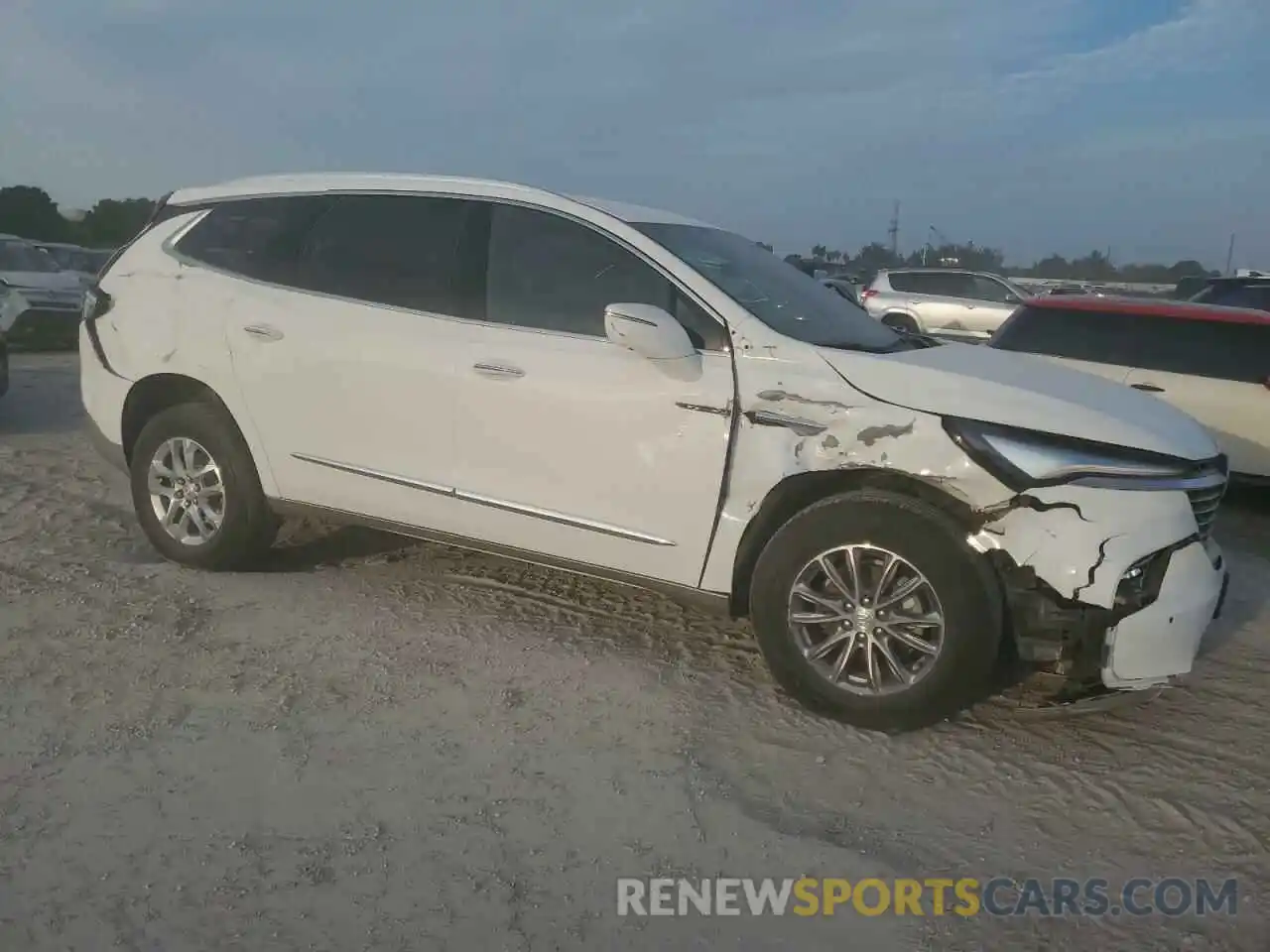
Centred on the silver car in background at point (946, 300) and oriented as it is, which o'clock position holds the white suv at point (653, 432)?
The white suv is roughly at 3 o'clock from the silver car in background.

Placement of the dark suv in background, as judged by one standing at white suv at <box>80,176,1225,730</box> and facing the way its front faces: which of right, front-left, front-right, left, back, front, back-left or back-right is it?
left

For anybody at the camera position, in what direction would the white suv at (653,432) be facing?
facing the viewer and to the right of the viewer

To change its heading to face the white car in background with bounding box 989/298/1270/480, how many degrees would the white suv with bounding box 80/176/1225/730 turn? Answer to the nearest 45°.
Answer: approximately 90° to its left

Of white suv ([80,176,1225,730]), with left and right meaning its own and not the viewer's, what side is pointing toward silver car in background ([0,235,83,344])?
back

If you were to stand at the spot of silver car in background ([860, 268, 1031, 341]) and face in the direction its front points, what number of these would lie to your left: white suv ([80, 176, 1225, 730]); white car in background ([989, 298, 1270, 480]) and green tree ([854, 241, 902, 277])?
1

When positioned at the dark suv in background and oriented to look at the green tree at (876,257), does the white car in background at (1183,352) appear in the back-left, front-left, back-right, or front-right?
back-left

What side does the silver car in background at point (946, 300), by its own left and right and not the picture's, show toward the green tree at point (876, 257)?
left

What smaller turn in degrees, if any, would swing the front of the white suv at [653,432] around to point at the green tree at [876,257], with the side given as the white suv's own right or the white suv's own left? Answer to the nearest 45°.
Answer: approximately 135° to the white suv's own left

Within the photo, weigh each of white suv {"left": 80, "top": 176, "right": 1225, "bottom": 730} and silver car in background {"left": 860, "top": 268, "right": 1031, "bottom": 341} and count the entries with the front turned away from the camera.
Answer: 0

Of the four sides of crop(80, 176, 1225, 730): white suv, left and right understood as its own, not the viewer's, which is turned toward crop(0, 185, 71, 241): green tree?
back

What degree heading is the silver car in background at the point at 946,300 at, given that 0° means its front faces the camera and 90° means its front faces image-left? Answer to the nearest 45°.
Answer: approximately 270°

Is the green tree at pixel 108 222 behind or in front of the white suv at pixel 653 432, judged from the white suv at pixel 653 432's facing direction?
behind

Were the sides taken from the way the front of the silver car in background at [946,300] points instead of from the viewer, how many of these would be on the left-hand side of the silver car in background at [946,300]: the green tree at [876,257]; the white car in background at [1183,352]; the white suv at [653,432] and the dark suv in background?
1
